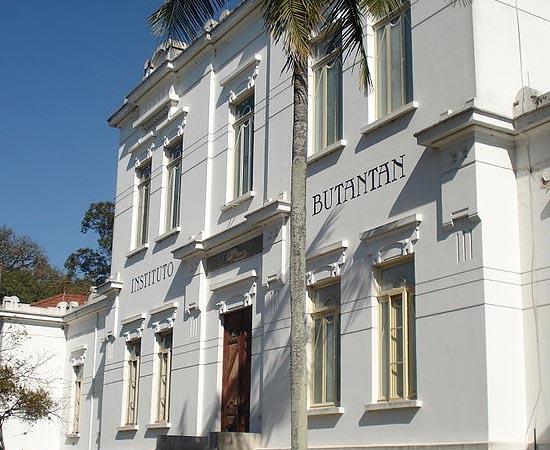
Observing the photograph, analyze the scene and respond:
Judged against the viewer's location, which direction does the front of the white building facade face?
facing the viewer and to the left of the viewer
